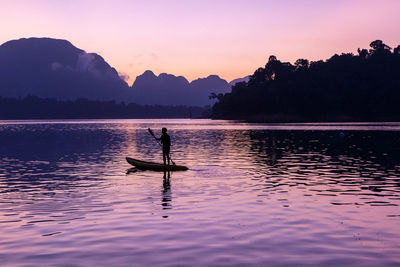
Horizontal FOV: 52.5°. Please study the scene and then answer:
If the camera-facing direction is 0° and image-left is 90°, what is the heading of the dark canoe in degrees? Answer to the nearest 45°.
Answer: approximately 90°
